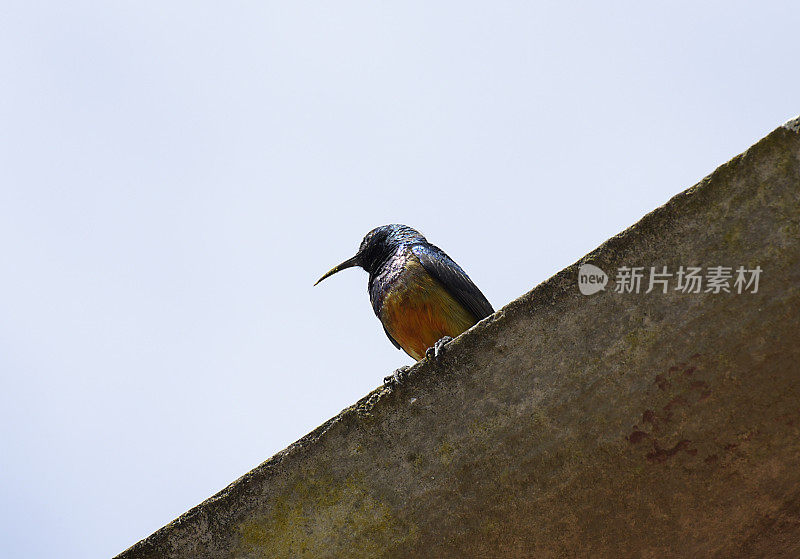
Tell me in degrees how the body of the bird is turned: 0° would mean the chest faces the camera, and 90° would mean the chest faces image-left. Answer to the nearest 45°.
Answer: approximately 45°
